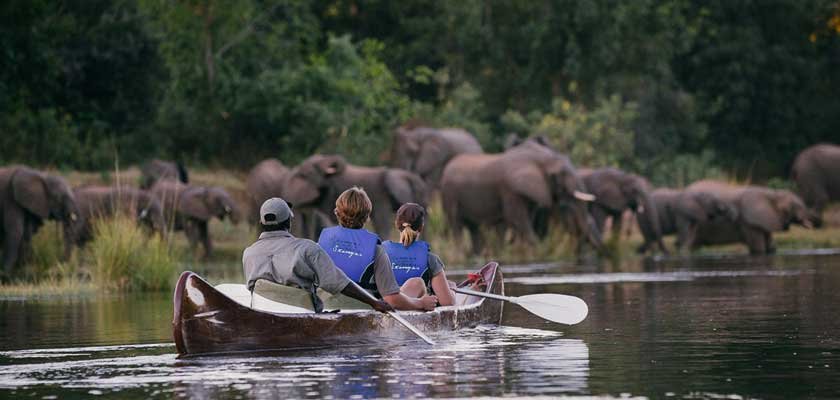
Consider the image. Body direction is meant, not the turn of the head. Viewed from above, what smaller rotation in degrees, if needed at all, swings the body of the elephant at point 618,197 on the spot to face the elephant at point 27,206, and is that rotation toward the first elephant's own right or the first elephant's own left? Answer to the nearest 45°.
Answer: approximately 135° to the first elephant's own right

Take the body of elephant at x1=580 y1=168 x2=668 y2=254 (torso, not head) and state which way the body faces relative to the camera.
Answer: to the viewer's right

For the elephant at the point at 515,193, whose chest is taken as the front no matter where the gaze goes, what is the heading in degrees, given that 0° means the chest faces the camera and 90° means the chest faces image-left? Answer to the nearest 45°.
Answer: approximately 270°

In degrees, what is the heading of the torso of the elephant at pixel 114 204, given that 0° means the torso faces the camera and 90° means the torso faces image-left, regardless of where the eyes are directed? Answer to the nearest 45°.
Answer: approximately 270°

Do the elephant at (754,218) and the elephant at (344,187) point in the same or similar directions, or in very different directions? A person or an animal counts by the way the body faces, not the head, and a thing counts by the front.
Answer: very different directions

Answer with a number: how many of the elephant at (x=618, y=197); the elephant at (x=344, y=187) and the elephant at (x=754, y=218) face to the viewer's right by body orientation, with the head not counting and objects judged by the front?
2

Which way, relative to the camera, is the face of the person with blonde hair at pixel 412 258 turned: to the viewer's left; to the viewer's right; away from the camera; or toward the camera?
away from the camera

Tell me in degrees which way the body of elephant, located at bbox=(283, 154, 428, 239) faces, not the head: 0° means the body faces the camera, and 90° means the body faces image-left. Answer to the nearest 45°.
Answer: approximately 90°

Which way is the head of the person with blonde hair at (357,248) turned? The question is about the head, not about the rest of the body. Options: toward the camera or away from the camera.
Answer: away from the camera

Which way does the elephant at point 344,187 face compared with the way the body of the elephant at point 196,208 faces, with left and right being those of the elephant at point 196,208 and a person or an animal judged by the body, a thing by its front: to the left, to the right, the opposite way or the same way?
the opposite way

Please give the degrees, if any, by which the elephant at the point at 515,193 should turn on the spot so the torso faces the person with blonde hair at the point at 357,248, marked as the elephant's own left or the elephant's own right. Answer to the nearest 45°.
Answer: approximately 90° to the elephant's own right

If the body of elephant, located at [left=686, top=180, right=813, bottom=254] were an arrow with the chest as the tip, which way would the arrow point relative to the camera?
to the viewer's right
